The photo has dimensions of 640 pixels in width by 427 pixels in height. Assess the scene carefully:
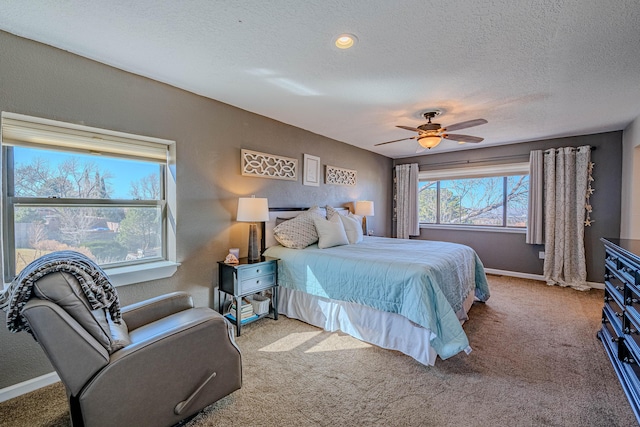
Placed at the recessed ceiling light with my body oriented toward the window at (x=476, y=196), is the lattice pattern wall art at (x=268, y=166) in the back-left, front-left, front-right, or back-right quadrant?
front-left

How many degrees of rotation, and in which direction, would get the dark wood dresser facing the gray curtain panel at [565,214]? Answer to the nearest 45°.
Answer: approximately 90° to its right

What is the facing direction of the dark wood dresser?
to the viewer's left

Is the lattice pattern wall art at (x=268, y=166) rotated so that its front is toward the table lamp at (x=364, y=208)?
no

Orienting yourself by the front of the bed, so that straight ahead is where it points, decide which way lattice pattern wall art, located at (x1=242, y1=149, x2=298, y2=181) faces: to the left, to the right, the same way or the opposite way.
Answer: the same way

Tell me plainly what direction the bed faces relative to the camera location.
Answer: facing the viewer and to the right of the viewer

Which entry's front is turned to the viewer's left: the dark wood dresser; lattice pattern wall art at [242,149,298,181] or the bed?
the dark wood dresser

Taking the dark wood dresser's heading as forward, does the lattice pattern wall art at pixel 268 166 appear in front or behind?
in front

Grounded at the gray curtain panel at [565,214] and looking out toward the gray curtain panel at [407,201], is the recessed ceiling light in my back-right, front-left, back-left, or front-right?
front-left

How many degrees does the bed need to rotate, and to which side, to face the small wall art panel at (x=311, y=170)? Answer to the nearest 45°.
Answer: approximately 180°

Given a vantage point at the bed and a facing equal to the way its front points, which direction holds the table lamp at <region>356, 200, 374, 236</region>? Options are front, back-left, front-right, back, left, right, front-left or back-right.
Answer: back-left

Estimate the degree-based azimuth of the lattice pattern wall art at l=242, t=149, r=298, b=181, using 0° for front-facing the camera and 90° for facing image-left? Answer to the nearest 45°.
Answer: approximately 315°

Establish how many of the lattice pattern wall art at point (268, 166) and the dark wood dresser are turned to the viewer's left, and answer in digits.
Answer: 1

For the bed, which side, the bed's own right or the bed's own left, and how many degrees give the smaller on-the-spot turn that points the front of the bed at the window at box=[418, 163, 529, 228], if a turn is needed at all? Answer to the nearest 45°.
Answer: approximately 90° to the bed's own left

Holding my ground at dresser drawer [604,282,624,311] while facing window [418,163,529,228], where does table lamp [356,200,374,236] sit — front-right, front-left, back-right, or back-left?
front-left

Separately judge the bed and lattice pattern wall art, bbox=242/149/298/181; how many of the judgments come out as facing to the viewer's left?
0

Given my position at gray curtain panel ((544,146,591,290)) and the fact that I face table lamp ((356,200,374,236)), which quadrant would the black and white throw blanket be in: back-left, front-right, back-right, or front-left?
front-left

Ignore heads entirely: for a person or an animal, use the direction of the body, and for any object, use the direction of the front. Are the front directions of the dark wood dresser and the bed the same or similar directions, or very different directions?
very different directions
